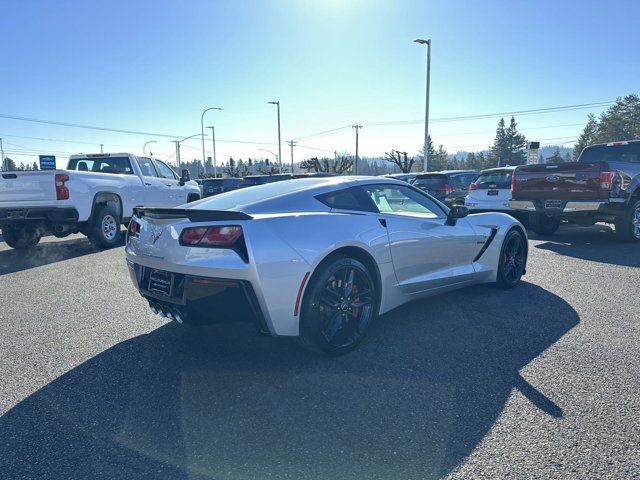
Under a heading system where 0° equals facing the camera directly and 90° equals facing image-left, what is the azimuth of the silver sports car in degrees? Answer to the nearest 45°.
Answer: approximately 225°

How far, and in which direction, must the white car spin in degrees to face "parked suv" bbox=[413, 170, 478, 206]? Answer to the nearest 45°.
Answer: approximately 90° to its left

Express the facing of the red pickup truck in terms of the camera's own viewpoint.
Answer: facing away from the viewer and to the right of the viewer

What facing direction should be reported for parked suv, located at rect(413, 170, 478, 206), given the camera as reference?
facing away from the viewer and to the right of the viewer

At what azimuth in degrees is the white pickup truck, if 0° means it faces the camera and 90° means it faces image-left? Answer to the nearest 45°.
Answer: approximately 225°

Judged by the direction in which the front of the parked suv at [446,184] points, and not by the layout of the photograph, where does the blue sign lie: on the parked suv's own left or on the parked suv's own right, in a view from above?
on the parked suv's own left

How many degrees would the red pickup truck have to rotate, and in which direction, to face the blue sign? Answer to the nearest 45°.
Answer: approximately 135° to its left

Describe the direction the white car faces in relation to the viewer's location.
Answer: facing away from the viewer and to the right of the viewer

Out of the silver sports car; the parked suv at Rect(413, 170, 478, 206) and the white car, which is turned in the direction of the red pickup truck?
the silver sports car
